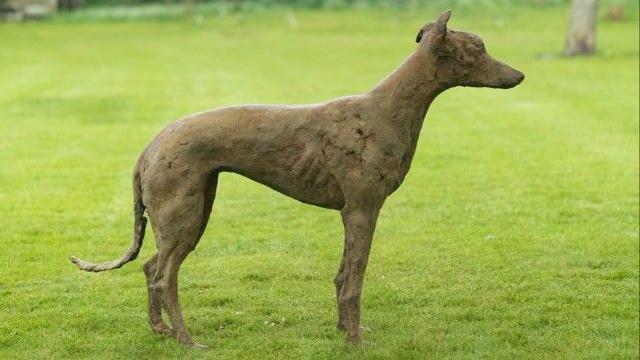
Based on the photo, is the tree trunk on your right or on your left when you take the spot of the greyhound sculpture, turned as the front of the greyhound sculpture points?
on your left

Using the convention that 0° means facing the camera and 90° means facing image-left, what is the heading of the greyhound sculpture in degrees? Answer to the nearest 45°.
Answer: approximately 270°
